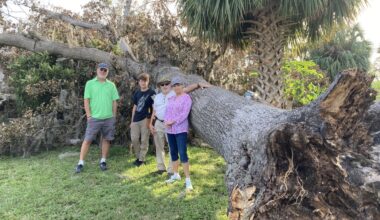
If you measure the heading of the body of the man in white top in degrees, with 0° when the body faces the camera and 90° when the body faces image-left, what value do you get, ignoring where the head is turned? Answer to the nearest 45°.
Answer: approximately 0°

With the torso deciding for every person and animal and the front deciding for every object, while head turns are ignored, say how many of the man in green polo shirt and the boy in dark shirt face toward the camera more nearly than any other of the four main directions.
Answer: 2

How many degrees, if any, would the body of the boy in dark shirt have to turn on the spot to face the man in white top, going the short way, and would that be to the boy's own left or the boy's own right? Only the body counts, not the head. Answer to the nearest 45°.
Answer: approximately 45° to the boy's own left

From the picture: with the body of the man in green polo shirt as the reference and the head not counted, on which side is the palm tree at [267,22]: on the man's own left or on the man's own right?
on the man's own left

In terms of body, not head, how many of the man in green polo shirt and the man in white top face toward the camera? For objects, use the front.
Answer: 2

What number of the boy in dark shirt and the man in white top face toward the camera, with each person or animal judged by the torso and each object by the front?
2
